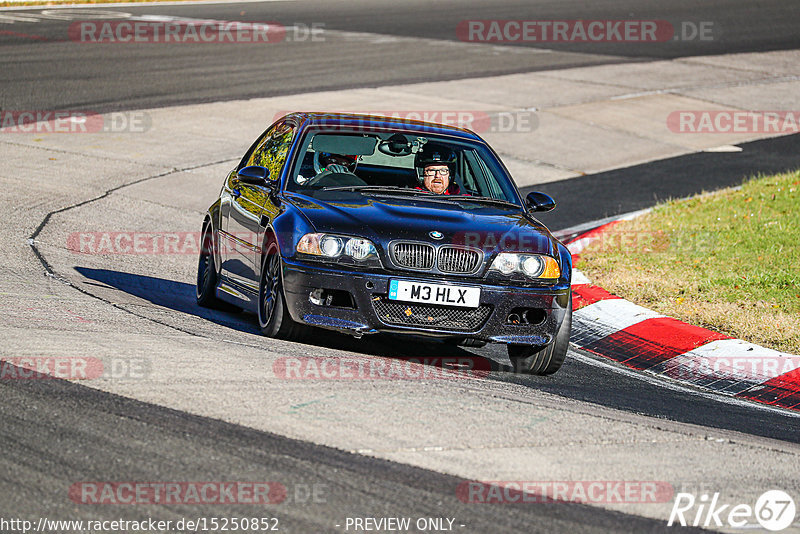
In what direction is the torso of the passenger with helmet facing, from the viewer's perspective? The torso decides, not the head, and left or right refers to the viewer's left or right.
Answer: facing the viewer
